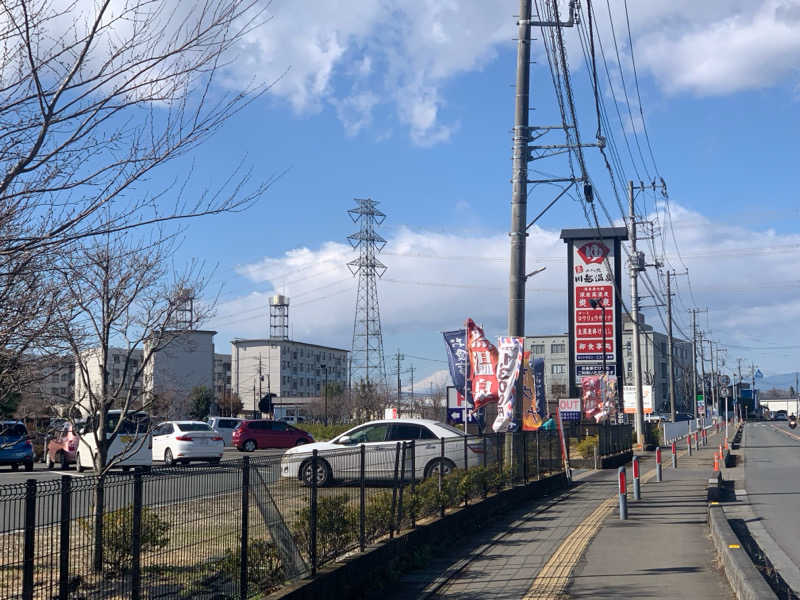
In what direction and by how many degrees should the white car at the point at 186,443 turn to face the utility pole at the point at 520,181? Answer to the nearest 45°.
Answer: approximately 180°

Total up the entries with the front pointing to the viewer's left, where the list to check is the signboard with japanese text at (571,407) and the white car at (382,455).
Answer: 1

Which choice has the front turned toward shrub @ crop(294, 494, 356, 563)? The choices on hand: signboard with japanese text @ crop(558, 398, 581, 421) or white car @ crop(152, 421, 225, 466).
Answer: the signboard with japanese text

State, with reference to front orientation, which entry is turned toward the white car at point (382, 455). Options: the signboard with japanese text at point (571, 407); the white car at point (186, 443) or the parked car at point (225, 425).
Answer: the signboard with japanese text

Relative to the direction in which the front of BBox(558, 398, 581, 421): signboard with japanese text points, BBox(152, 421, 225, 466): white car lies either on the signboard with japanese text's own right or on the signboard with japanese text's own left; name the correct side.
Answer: on the signboard with japanese text's own right

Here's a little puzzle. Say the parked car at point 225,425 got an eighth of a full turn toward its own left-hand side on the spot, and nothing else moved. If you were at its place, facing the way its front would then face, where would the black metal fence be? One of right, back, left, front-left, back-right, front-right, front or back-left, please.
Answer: left

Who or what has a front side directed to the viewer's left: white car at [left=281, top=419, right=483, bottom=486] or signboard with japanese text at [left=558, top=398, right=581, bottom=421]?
the white car

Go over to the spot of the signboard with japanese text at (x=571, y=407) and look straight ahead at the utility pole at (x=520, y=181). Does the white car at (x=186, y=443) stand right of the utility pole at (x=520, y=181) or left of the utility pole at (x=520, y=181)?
right

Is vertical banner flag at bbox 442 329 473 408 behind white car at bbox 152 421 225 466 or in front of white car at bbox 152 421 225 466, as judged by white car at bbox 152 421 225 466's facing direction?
behind

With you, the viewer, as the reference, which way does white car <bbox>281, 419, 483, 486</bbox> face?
facing to the left of the viewer

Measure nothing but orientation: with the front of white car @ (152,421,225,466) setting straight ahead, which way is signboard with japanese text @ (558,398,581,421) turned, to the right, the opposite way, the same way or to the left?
to the left

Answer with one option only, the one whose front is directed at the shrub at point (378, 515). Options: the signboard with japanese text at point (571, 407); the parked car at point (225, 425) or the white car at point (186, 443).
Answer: the signboard with japanese text

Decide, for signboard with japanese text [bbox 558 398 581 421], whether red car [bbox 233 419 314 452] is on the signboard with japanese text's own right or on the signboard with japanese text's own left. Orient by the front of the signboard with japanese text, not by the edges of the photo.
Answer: on the signboard with japanese text's own right

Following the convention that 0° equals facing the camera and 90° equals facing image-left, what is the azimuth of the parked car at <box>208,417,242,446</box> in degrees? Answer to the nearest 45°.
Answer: approximately 135°
